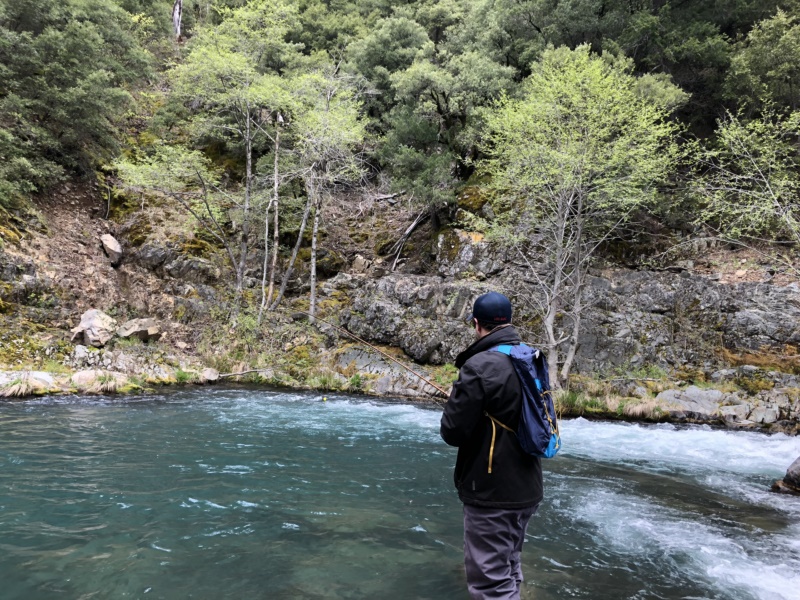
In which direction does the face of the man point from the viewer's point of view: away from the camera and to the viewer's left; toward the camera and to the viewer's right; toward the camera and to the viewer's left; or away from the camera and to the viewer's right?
away from the camera and to the viewer's left

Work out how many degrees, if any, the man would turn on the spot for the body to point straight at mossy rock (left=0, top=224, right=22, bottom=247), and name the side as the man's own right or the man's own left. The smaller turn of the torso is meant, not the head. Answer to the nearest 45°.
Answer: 0° — they already face it

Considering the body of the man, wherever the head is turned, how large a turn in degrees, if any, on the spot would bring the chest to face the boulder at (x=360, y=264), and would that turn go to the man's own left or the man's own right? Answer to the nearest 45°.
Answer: approximately 45° to the man's own right

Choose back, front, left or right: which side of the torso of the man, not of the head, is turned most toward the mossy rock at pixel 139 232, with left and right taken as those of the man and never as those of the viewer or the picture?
front

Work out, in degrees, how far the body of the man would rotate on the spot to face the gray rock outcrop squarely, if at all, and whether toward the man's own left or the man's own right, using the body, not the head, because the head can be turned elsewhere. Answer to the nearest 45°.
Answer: approximately 45° to the man's own right

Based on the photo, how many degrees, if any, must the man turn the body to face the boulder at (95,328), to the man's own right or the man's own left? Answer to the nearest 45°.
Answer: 0° — they already face it

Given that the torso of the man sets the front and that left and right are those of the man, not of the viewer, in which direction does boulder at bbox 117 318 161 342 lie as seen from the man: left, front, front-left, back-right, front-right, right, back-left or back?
front

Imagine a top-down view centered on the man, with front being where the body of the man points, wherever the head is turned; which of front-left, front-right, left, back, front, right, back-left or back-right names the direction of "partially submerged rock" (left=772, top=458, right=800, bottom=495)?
right

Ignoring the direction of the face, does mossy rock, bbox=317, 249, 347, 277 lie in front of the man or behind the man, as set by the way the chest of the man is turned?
in front

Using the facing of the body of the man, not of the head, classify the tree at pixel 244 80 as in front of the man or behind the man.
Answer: in front

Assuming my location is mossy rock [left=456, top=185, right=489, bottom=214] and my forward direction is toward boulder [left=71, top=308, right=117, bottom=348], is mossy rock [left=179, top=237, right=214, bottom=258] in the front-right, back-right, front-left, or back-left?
front-right

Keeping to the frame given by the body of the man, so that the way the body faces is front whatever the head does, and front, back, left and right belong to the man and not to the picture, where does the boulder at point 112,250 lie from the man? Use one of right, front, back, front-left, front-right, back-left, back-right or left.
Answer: front

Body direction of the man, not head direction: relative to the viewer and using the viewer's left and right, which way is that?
facing away from the viewer and to the left of the viewer

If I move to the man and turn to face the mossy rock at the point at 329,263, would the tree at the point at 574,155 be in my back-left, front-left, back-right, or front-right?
front-right

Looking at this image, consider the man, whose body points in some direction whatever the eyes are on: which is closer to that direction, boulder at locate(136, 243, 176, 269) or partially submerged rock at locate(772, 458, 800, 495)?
the boulder
